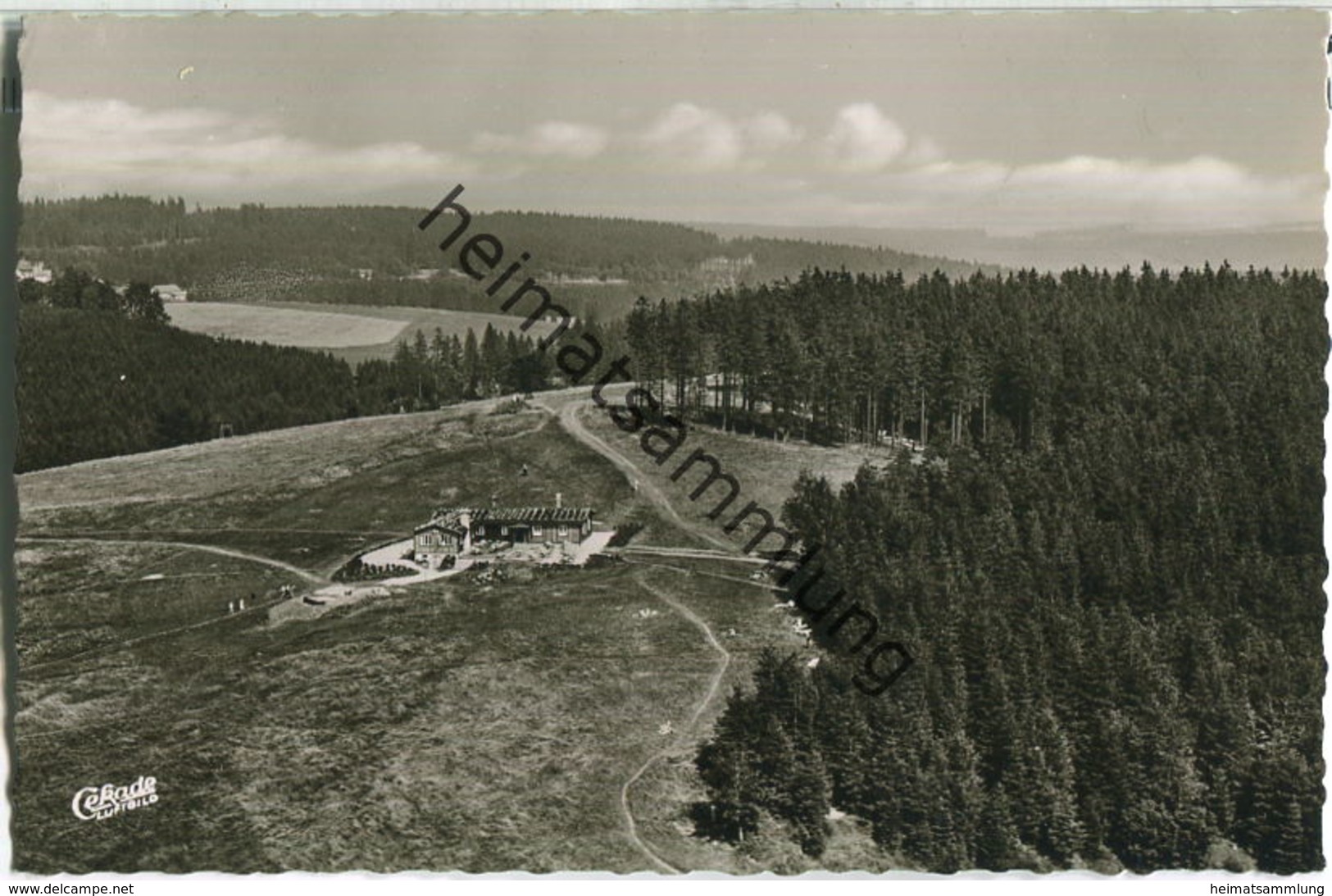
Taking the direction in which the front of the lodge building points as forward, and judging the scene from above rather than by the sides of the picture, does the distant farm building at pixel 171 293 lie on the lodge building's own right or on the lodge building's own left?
on the lodge building's own right

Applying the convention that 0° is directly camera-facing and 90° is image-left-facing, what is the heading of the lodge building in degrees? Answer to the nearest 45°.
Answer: approximately 0°
